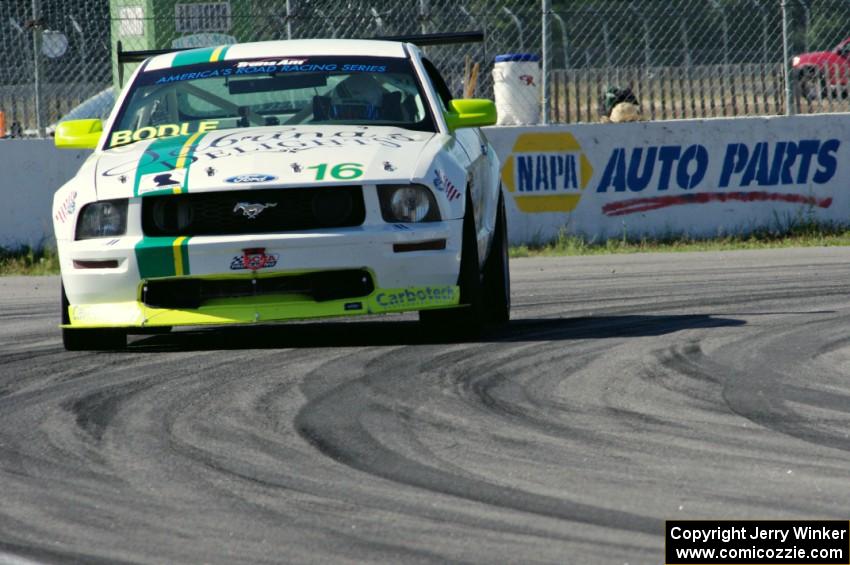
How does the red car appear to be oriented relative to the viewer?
to the viewer's left

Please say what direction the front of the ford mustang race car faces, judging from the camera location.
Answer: facing the viewer

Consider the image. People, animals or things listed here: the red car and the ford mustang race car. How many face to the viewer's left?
1

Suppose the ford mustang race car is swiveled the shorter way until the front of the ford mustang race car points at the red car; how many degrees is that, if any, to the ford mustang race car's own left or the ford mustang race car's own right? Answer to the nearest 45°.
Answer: approximately 135° to the ford mustang race car's own left

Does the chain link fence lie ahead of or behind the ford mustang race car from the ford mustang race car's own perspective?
behind

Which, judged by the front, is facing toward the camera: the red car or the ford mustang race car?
the ford mustang race car

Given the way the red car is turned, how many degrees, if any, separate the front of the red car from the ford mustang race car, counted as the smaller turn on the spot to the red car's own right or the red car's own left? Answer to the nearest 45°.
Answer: approximately 90° to the red car's own left

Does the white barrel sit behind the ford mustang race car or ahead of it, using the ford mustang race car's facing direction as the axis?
behind

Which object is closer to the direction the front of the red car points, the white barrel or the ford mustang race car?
the white barrel
